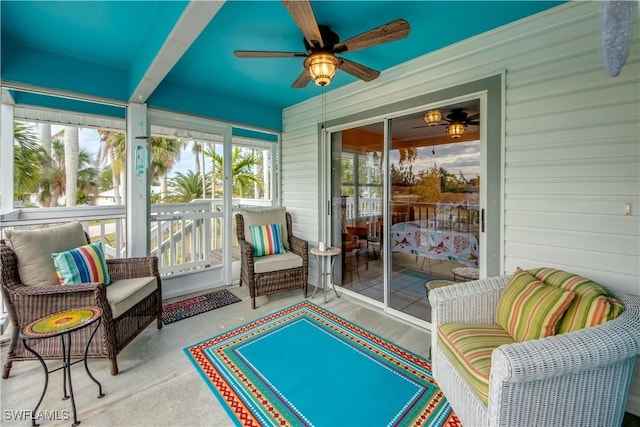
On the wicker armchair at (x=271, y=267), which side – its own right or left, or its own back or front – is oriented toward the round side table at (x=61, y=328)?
right

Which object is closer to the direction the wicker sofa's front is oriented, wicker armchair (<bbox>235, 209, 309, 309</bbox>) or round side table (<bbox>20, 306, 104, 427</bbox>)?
the round side table

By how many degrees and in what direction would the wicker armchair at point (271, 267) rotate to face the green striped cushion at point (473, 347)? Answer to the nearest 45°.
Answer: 0° — it already faces it

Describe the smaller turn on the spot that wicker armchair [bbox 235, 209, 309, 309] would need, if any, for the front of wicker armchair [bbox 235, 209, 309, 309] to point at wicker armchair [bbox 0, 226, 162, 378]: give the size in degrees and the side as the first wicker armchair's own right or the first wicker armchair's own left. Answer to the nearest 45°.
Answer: approximately 90° to the first wicker armchair's own right

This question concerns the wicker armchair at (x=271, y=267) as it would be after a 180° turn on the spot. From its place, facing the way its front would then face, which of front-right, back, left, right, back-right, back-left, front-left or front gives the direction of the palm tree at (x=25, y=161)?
front-left

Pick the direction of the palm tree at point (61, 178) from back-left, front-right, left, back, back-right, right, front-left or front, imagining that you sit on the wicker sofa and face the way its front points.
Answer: front-right

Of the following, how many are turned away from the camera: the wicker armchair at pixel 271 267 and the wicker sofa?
0

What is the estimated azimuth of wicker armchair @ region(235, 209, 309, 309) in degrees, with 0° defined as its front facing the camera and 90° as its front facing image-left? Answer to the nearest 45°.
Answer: approximately 315°
